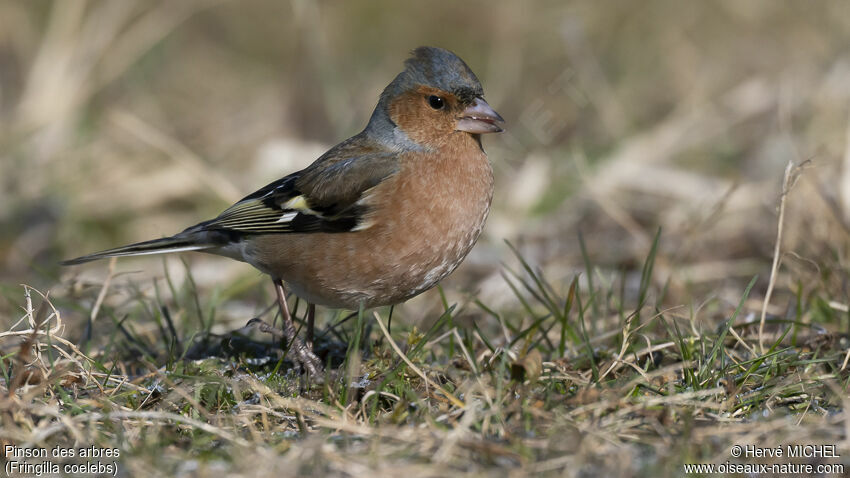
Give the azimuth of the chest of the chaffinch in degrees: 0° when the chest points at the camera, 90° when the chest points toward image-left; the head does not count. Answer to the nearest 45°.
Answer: approximately 270°
